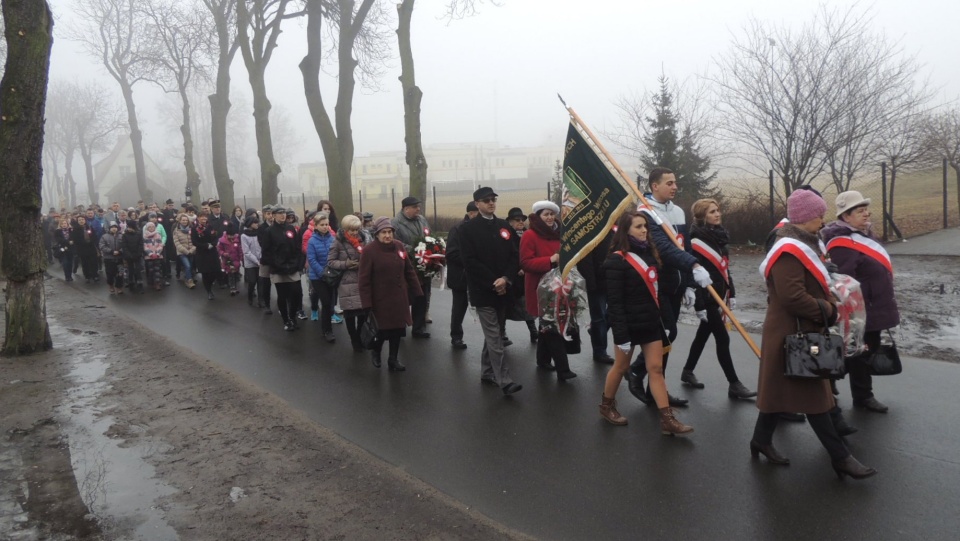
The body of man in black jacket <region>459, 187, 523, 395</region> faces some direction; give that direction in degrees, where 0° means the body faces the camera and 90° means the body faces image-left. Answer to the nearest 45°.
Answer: approximately 315°

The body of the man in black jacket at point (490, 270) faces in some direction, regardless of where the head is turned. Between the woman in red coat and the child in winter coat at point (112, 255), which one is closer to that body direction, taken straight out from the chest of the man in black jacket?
the woman in red coat

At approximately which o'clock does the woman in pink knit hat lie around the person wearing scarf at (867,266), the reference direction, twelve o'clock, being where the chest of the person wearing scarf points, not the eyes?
The woman in pink knit hat is roughly at 2 o'clock from the person wearing scarf.

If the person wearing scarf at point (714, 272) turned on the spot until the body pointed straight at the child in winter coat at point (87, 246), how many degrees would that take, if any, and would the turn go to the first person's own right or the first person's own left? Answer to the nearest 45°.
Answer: approximately 180°

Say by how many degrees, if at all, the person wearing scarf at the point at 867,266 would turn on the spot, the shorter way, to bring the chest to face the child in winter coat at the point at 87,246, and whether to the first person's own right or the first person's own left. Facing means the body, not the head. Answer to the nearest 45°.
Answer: approximately 135° to the first person's own right

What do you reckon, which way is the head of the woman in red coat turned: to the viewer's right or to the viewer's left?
to the viewer's right

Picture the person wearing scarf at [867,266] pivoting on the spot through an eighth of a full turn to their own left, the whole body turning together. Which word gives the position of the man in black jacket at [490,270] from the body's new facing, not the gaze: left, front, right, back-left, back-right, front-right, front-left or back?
back
